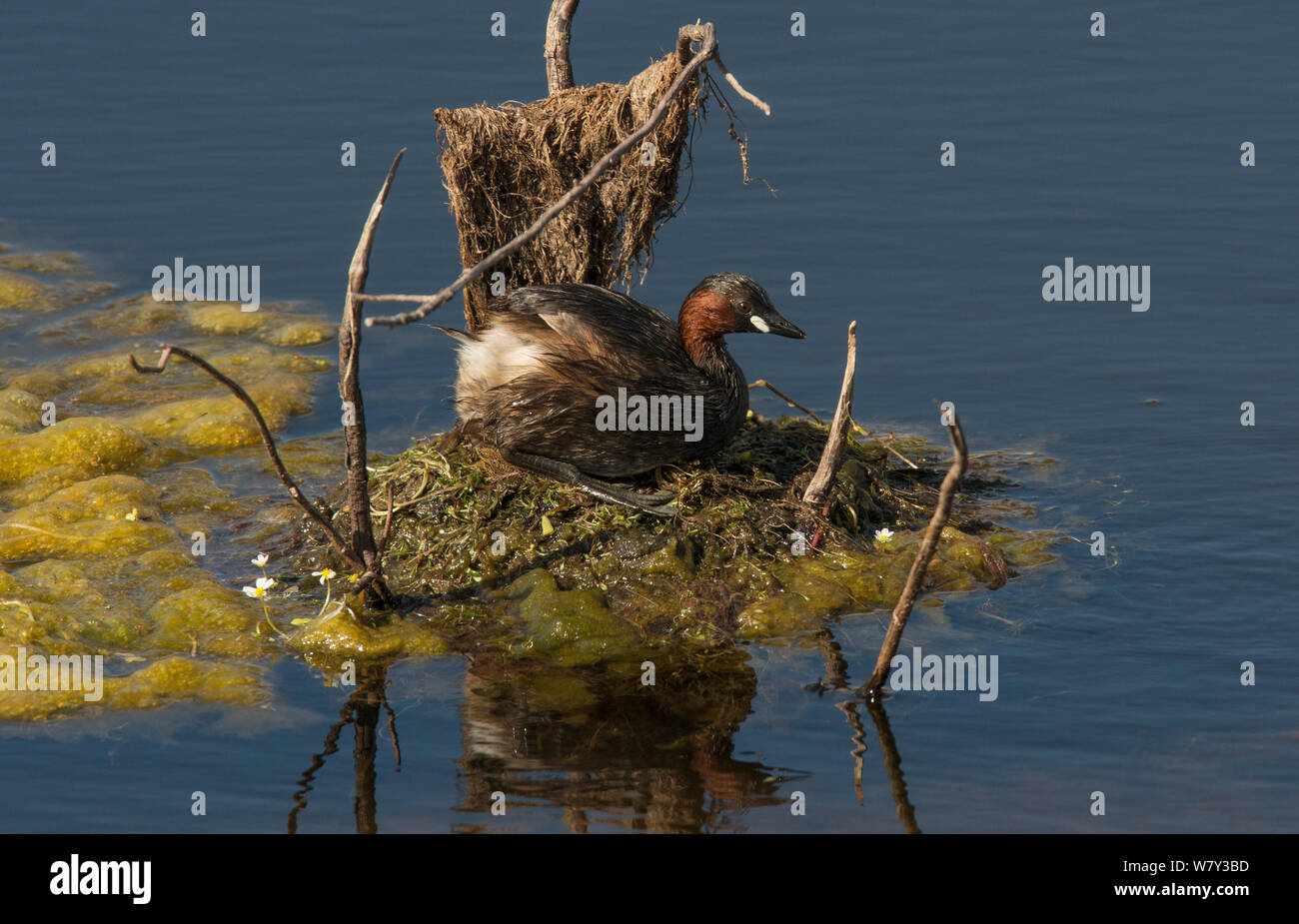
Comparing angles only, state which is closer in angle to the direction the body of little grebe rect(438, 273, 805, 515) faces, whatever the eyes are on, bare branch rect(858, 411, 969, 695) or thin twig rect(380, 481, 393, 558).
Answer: the bare branch

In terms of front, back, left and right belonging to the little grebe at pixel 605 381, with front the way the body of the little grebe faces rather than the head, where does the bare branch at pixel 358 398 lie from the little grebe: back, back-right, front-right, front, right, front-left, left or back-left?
back-right

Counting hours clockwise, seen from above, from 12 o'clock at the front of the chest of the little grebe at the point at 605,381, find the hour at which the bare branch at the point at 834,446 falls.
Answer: The bare branch is roughly at 12 o'clock from the little grebe.

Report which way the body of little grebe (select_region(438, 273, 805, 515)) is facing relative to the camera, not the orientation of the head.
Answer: to the viewer's right

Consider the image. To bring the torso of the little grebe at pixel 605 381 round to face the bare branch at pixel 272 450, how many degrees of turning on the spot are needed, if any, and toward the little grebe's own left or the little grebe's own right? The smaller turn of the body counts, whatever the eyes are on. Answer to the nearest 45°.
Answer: approximately 135° to the little grebe's own right
